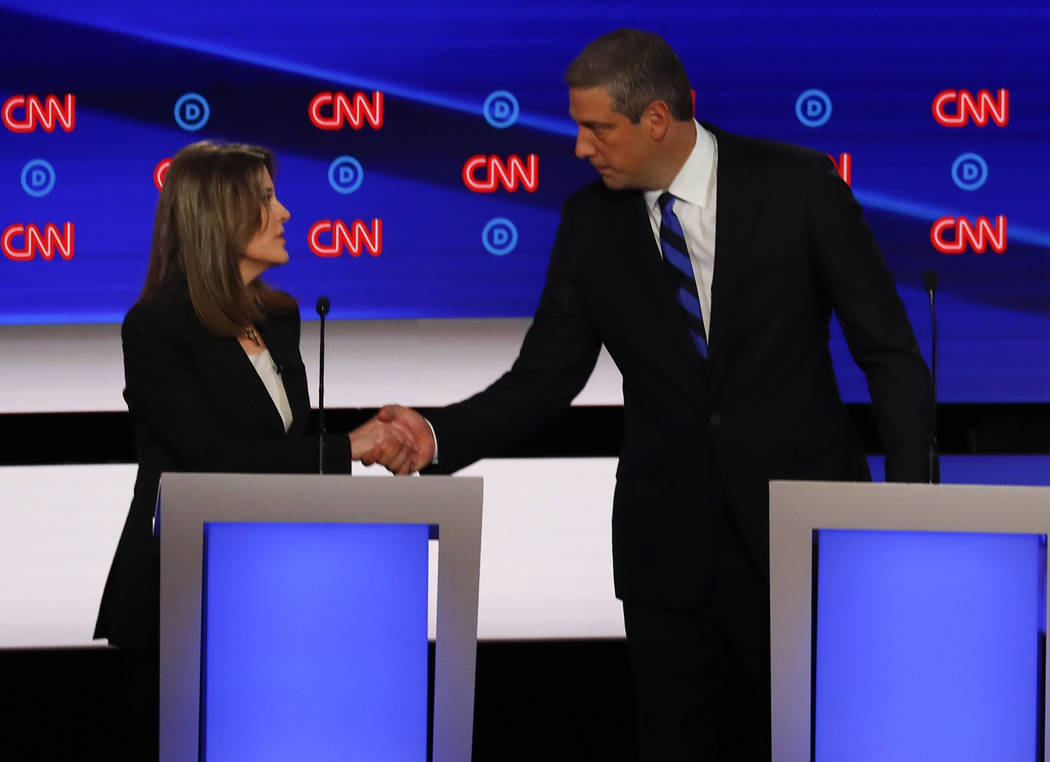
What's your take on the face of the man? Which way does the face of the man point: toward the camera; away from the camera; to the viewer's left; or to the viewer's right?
to the viewer's left

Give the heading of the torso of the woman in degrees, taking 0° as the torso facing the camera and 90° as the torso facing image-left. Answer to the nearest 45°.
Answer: approximately 315°
